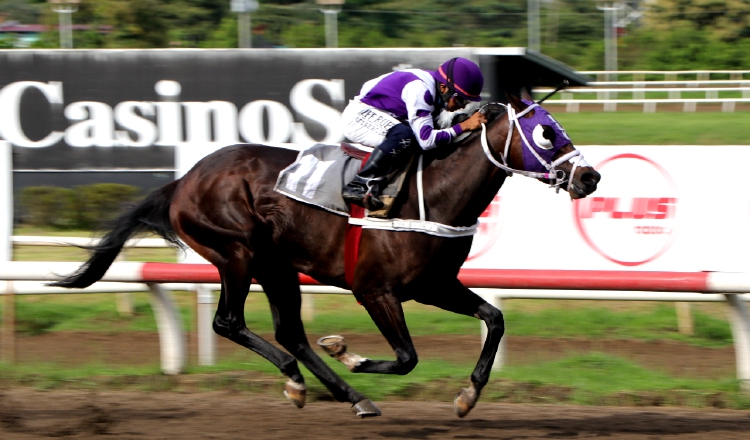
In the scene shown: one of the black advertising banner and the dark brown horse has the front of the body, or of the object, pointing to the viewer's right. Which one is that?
the dark brown horse

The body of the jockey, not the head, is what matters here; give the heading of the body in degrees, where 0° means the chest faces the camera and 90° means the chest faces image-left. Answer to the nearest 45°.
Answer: approximately 270°

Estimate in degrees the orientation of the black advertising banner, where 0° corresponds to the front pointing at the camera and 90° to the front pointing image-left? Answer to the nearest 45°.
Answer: approximately 0°

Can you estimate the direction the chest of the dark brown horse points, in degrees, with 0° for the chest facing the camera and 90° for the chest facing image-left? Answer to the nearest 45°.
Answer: approximately 270°

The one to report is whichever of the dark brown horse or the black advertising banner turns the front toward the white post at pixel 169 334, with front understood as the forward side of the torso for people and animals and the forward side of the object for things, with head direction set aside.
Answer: the black advertising banner

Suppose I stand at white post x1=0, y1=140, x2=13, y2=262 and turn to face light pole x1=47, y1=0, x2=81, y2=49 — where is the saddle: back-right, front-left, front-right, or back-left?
back-right

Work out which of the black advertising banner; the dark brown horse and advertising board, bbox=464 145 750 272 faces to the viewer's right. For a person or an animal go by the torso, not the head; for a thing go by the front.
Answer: the dark brown horse

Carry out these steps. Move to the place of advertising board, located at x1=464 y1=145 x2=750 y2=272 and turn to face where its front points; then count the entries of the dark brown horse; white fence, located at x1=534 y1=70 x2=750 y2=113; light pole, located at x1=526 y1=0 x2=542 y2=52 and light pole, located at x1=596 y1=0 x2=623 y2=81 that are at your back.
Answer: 3
